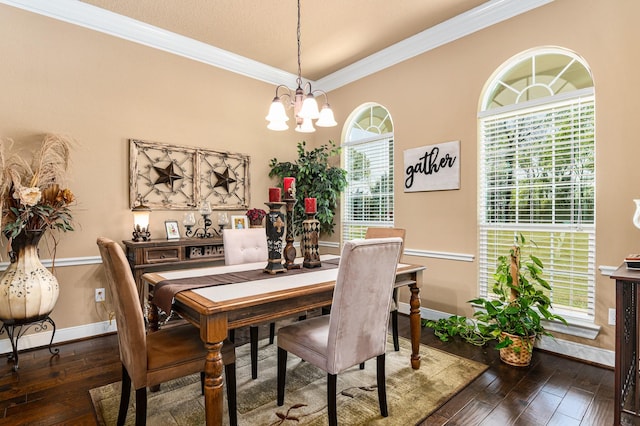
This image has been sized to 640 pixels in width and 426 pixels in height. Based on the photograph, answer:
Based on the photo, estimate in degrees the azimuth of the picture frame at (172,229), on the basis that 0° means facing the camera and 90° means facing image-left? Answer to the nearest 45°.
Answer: approximately 315°

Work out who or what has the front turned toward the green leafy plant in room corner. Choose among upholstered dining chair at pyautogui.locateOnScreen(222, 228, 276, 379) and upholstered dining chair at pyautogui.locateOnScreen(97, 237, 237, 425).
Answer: upholstered dining chair at pyautogui.locateOnScreen(97, 237, 237, 425)

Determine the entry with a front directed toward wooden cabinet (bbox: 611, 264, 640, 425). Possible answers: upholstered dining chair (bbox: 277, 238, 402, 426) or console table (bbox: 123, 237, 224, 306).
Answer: the console table

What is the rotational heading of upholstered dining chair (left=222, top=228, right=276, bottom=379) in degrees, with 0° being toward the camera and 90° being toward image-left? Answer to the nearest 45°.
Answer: approximately 315°

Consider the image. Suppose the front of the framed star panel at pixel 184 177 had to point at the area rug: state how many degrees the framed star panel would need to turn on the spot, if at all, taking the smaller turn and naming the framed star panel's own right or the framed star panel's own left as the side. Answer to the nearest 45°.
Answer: approximately 45° to the framed star panel's own right

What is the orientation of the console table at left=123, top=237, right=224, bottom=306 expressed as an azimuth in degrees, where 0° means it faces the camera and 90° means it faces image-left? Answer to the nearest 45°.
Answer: approximately 315°

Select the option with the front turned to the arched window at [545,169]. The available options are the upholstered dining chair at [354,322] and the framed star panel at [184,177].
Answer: the framed star panel

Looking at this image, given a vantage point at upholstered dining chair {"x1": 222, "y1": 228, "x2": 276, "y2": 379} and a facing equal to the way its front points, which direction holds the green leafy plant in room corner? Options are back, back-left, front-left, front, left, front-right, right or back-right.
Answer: left

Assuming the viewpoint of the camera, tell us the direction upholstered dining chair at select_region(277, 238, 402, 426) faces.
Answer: facing away from the viewer and to the left of the viewer
